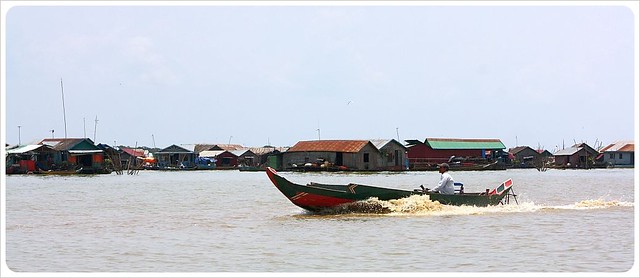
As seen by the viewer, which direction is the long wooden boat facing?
to the viewer's left
